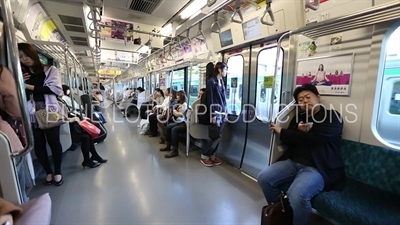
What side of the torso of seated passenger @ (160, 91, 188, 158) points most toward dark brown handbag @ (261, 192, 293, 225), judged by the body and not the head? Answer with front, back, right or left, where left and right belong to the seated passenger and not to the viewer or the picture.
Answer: left

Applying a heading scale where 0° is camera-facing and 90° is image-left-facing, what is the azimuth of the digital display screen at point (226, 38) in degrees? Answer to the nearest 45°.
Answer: approximately 45°

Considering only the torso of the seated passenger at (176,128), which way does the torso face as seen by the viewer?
to the viewer's left

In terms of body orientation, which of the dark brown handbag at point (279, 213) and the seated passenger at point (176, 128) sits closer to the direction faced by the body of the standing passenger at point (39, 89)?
the dark brown handbag

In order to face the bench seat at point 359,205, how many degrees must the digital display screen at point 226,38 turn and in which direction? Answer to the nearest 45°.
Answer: approximately 90° to its left

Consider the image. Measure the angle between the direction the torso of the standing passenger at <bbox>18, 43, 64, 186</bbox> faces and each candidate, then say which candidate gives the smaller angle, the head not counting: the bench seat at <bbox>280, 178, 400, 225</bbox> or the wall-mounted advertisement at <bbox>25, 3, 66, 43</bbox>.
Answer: the bench seat
